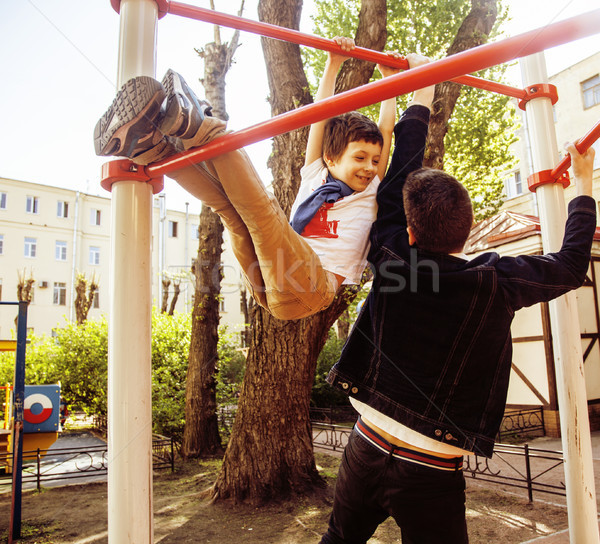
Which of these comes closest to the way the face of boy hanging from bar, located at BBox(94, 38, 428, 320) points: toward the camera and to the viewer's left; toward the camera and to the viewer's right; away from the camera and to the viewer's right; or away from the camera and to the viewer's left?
toward the camera and to the viewer's right

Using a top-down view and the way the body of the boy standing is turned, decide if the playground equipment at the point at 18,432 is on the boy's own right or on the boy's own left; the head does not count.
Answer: on the boy's own left

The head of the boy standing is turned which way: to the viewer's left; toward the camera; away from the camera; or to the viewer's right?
away from the camera

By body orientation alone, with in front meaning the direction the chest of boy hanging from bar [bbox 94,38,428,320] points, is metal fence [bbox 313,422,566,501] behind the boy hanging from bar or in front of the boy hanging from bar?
behind

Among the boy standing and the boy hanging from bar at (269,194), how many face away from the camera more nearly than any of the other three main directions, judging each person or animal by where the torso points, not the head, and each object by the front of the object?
1

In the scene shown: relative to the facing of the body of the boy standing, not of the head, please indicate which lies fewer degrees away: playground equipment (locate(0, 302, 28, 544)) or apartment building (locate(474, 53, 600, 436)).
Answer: the apartment building

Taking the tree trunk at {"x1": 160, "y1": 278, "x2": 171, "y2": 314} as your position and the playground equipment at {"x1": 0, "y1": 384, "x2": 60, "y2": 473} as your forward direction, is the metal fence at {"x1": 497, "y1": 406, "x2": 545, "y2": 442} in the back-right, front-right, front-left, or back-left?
front-left

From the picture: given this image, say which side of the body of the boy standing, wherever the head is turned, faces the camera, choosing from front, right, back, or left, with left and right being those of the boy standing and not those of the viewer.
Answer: back

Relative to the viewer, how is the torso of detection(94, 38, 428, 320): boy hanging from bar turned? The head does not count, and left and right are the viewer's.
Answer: facing the viewer and to the left of the viewer

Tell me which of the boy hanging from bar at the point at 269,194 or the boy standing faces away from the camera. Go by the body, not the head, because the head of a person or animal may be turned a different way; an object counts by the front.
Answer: the boy standing

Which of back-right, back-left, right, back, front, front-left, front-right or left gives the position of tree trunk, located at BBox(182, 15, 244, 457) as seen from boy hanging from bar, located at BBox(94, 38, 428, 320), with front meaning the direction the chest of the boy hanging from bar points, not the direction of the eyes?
back-right

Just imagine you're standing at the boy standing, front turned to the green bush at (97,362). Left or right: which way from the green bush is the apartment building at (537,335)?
right

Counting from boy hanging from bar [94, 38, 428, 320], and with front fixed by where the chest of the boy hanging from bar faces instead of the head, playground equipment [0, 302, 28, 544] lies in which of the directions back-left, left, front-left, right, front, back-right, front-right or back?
right

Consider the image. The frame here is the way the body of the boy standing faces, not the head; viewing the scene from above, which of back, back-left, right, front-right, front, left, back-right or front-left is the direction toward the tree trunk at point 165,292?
front-left

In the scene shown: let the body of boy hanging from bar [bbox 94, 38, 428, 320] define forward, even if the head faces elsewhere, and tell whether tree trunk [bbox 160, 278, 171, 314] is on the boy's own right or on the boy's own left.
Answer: on the boy's own right

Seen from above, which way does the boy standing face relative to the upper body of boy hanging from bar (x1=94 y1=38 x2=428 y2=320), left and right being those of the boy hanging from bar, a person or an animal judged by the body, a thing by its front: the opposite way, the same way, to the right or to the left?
the opposite way

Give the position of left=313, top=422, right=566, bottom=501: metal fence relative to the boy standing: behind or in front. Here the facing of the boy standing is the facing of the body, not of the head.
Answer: in front
